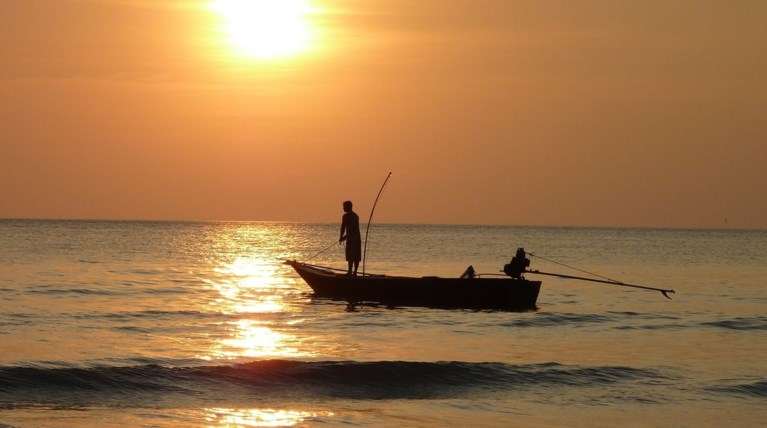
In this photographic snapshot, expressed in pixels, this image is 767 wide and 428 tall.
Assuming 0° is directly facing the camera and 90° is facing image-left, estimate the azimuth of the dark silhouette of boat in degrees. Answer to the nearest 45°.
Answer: approximately 90°
